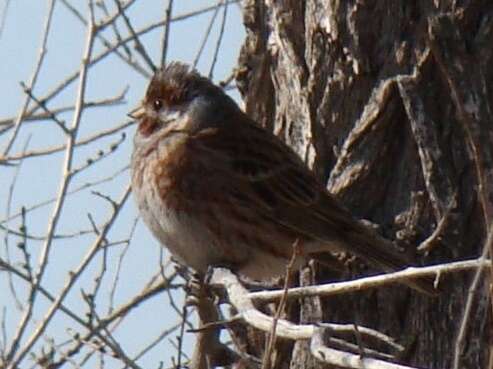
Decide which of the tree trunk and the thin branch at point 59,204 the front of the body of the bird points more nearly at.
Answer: the thin branch

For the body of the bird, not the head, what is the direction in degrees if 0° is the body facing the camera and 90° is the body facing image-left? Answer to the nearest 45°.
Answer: approximately 90°
